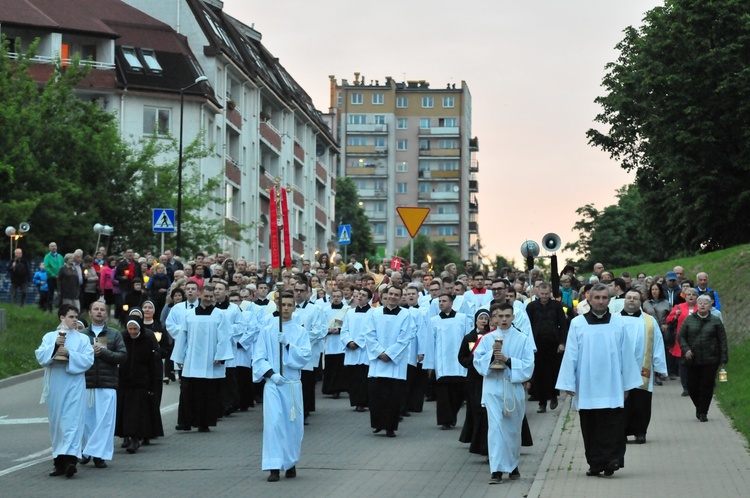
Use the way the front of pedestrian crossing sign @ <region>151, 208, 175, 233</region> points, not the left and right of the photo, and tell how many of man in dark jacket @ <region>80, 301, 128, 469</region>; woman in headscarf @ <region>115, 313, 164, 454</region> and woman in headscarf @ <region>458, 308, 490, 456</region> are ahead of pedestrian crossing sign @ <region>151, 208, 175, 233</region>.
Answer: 3

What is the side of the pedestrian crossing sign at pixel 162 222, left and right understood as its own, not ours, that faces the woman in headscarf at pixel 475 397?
front

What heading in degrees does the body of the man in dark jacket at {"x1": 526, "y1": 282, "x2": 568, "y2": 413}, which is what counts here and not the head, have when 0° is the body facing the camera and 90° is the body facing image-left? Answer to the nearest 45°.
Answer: approximately 0°

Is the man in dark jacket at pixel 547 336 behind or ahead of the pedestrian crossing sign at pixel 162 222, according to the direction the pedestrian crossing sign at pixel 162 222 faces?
ahead

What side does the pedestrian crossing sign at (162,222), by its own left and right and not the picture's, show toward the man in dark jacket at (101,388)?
front

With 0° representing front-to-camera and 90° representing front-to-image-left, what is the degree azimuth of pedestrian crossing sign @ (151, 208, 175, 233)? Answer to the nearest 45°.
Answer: approximately 0°
